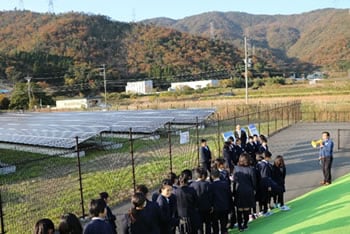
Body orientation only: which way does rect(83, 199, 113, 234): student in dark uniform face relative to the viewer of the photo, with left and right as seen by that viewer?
facing away from the viewer and to the right of the viewer

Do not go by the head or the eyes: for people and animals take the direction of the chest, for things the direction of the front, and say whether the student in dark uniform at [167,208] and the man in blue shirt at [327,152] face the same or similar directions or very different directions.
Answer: very different directions

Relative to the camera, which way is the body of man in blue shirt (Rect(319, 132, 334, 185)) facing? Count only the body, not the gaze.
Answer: to the viewer's left

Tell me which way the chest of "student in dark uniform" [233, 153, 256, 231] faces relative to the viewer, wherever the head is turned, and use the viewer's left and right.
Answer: facing away from the viewer

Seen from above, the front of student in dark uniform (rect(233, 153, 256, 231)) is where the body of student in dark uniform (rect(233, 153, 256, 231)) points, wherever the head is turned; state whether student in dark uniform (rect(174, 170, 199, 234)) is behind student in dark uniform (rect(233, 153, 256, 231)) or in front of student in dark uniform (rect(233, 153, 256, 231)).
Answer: behind

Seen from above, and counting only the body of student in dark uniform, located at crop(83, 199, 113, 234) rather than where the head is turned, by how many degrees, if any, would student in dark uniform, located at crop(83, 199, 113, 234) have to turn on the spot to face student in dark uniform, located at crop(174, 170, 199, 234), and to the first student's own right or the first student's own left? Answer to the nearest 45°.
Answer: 0° — they already face them
